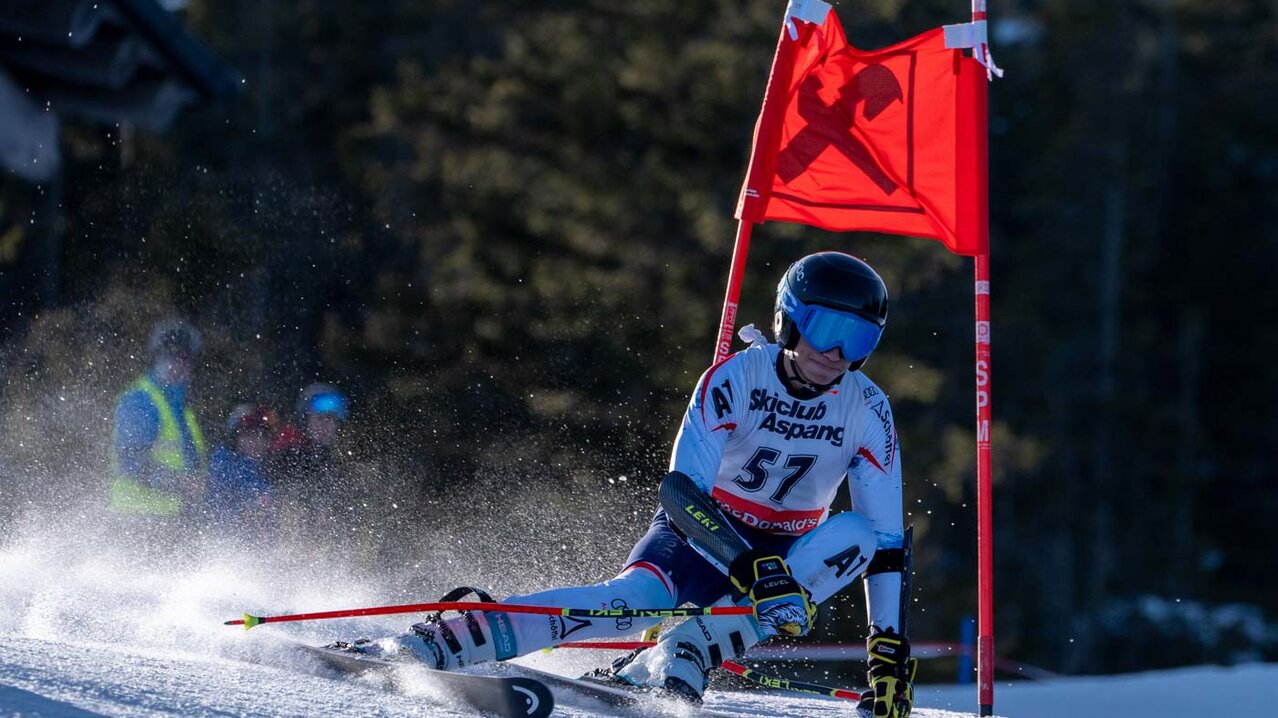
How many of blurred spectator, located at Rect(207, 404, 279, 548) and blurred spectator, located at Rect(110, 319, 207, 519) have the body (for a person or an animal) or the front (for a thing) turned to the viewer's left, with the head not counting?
0

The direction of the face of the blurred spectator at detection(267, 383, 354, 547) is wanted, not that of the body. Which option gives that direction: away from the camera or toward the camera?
toward the camera

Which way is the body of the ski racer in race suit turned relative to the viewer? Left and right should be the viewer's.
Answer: facing the viewer

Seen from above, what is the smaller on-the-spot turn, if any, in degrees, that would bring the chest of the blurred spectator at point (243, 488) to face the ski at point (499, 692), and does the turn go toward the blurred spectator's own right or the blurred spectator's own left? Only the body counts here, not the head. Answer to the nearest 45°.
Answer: approximately 45° to the blurred spectator's own right

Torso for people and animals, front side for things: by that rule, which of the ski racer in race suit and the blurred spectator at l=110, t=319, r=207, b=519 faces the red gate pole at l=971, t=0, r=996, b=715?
the blurred spectator

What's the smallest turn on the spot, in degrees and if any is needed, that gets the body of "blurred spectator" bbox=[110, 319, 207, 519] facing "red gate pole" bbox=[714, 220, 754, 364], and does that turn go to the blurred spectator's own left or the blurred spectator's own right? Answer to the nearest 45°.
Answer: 0° — they already face it

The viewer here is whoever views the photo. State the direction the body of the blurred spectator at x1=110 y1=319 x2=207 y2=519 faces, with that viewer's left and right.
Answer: facing the viewer and to the right of the viewer

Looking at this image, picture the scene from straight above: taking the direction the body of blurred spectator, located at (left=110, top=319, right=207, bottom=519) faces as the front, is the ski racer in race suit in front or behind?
in front

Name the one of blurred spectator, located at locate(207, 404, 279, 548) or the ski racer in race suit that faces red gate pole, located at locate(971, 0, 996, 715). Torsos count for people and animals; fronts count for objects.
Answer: the blurred spectator

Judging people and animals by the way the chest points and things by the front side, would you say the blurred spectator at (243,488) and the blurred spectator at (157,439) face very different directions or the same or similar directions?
same or similar directions

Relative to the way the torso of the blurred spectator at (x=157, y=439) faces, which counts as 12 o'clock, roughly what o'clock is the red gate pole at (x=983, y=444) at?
The red gate pole is roughly at 12 o'clock from the blurred spectator.

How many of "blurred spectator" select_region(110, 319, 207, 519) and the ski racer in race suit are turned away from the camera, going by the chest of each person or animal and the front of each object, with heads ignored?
0
